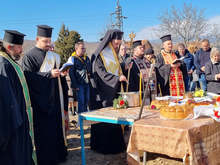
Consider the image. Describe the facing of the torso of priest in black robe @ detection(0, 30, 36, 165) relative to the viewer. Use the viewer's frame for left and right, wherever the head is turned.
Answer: facing to the right of the viewer

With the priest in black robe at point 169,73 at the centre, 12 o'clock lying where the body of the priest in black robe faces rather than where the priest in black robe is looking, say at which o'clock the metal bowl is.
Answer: The metal bowl is roughly at 2 o'clock from the priest in black robe.

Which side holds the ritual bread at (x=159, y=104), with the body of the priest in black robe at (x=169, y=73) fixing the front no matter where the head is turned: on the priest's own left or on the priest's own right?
on the priest's own right

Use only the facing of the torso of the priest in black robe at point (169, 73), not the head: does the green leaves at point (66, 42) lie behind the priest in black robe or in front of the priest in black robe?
behind

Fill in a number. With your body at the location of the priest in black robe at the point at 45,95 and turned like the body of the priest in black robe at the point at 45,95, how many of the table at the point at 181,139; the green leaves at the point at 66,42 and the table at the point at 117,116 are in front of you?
2

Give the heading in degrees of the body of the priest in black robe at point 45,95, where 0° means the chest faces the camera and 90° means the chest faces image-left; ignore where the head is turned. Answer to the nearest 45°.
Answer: approximately 315°

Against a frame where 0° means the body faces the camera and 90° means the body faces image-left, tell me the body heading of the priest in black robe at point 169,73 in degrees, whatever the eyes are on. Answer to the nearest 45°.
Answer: approximately 315°

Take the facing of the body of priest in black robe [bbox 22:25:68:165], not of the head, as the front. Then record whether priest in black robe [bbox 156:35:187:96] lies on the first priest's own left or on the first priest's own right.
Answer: on the first priest's own left
